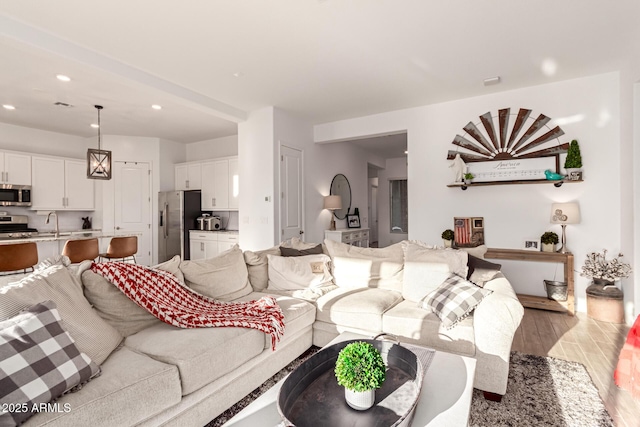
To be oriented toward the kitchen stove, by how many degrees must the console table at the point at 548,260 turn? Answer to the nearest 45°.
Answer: approximately 90° to its right

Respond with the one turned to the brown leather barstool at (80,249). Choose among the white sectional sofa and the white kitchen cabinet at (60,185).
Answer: the white kitchen cabinet

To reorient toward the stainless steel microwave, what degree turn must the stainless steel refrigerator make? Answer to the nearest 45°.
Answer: approximately 45° to its right

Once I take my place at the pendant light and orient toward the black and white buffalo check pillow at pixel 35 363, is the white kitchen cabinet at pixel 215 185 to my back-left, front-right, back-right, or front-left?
back-left

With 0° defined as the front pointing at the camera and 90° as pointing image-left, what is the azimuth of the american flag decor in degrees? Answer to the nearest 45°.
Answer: approximately 0°

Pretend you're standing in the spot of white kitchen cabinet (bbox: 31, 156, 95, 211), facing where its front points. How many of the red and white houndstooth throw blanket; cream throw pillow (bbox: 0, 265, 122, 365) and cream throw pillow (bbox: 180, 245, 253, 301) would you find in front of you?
3

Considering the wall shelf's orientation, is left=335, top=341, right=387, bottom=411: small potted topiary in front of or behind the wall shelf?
in front

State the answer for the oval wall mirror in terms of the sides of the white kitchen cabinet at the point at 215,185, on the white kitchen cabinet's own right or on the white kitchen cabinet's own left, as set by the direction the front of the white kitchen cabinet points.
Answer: on the white kitchen cabinet's own left

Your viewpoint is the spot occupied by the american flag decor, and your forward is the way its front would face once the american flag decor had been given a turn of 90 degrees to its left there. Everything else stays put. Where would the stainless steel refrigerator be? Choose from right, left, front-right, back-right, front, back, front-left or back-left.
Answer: back

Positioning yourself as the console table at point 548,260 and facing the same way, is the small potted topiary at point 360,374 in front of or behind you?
in front

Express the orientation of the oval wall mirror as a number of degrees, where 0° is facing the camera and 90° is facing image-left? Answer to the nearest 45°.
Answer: approximately 45°

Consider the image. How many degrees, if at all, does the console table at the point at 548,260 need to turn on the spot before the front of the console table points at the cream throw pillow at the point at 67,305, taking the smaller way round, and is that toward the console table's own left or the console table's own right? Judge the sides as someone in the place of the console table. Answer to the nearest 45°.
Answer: approximately 45° to the console table's own right

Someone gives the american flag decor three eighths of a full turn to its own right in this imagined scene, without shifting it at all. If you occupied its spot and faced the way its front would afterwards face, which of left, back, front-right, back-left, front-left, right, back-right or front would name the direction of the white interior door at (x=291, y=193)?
front-left

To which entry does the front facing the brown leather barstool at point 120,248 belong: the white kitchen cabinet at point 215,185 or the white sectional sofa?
the white kitchen cabinet
